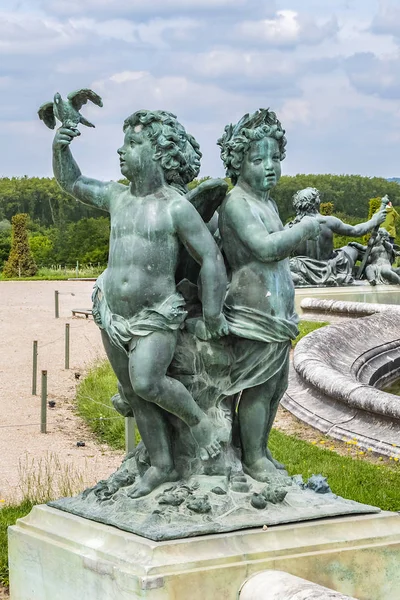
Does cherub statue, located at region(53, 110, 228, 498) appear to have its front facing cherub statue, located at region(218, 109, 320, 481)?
no

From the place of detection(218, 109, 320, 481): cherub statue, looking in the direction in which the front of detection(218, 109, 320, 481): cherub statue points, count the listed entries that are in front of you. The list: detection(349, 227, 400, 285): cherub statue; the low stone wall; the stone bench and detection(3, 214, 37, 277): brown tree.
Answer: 0

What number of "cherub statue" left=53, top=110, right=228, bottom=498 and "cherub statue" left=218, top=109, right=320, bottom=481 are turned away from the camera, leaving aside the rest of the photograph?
0

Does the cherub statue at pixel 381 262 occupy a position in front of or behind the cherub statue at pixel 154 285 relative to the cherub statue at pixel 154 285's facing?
behind

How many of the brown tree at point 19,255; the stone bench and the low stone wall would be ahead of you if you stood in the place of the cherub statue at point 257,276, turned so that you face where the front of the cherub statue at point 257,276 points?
0

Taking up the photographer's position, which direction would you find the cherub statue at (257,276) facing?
facing the viewer and to the right of the viewer

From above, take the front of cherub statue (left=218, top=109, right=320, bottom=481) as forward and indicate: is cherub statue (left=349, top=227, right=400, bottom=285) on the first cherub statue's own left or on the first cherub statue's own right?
on the first cherub statue's own left

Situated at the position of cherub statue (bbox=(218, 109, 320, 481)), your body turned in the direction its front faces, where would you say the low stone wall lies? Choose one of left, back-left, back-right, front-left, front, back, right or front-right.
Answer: back-left

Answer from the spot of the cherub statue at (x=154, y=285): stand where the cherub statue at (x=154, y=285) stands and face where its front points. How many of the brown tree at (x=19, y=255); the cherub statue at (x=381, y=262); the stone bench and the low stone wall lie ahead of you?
0

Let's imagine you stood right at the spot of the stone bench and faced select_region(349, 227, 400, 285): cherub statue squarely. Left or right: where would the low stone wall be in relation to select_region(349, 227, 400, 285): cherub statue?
right

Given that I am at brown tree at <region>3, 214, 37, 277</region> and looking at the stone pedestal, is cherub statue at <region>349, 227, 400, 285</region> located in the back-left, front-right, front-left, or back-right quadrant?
front-left

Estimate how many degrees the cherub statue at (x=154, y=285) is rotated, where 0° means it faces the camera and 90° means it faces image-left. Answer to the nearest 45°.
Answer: approximately 45°

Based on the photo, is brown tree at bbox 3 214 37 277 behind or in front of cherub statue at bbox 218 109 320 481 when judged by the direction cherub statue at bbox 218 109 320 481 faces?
behind

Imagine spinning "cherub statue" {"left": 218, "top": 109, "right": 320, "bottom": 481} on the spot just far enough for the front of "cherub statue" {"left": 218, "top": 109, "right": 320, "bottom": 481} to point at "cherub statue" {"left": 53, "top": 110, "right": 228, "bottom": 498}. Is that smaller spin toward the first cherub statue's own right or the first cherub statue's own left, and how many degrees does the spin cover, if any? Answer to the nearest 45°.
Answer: approximately 135° to the first cherub statue's own right

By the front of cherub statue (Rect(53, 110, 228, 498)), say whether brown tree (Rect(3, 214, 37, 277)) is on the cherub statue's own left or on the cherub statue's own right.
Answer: on the cherub statue's own right

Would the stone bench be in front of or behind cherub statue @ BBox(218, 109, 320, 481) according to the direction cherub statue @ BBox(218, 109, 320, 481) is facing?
behind

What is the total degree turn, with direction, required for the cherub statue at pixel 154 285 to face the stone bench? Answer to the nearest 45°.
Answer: approximately 135° to its right
